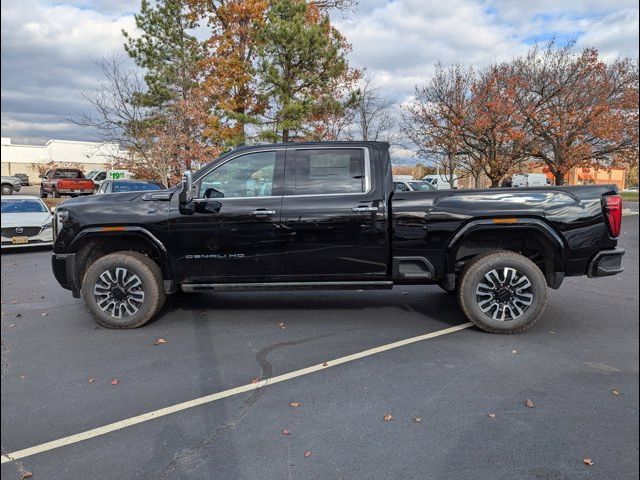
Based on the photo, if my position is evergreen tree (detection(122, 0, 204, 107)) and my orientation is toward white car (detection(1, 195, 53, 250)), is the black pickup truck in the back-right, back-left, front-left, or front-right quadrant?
front-left

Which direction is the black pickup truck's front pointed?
to the viewer's left

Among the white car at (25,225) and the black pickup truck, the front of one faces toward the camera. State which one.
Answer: the white car

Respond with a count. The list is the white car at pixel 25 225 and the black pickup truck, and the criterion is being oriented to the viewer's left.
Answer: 1

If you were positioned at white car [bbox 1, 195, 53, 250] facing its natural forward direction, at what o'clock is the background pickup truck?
The background pickup truck is roughly at 6 o'clock from the white car.

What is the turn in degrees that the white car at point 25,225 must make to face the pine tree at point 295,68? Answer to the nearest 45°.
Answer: approximately 135° to its left

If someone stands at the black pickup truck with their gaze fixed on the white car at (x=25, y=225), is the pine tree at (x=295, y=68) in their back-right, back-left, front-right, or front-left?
front-right

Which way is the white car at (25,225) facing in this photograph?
toward the camera

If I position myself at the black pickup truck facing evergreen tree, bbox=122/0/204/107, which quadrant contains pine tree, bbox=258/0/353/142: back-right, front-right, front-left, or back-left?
front-right

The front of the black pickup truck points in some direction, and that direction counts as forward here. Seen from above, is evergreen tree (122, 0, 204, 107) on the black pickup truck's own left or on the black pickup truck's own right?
on the black pickup truck's own right

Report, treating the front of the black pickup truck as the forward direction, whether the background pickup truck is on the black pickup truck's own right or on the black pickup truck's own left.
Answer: on the black pickup truck's own right

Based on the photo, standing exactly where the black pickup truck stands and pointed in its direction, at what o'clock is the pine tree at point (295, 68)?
The pine tree is roughly at 3 o'clock from the black pickup truck.

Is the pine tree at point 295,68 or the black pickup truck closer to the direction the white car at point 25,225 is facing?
the black pickup truck
